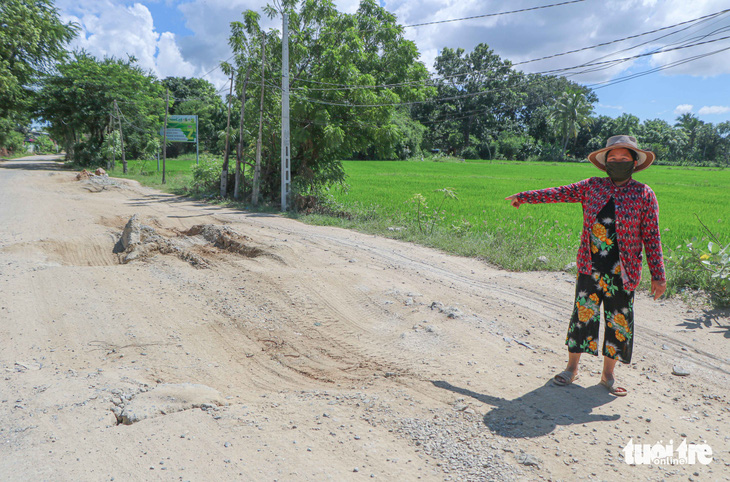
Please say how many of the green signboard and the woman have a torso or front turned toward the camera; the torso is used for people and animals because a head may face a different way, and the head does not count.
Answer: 2

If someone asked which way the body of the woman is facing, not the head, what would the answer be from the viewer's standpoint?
toward the camera

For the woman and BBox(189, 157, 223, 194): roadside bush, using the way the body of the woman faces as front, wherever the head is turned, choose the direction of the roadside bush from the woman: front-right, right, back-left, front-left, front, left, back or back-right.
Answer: back-right

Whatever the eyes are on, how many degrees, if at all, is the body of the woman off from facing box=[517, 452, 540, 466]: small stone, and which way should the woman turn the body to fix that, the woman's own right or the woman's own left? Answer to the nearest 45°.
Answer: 0° — they already face it

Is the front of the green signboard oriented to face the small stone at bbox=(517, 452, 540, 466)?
yes

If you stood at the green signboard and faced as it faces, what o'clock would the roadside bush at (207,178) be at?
The roadside bush is roughly at 12 o'clock from the green signboard.

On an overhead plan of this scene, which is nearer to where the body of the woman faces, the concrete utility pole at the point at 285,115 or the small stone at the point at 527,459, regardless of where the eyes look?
the small stone

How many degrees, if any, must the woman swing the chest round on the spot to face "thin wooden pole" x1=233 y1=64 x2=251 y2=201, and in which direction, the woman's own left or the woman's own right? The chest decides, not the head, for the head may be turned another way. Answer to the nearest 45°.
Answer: approximately 135° to the woman's own right

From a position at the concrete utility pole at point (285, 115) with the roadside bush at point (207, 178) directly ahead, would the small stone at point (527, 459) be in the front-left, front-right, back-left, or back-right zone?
back-left

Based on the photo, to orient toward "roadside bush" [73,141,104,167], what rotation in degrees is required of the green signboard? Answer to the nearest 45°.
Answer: approximately 135° to its right

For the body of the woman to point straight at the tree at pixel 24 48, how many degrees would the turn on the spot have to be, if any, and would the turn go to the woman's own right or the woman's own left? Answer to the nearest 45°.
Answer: approximately 135° to the woman's own right

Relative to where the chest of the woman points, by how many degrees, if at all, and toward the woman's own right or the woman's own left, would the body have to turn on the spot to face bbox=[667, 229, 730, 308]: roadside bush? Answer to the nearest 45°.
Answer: approximately 180°
